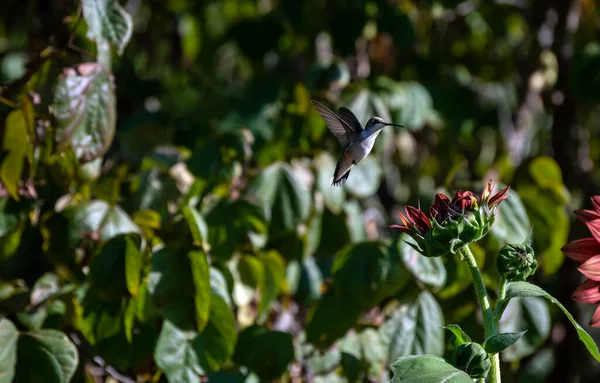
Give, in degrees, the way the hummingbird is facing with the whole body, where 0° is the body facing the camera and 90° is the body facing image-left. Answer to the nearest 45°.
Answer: approximately 270°
